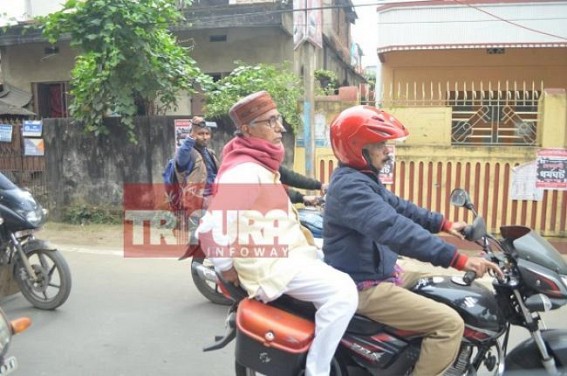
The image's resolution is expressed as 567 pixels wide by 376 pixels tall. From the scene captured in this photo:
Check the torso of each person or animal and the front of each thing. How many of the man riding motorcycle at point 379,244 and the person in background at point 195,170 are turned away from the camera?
0

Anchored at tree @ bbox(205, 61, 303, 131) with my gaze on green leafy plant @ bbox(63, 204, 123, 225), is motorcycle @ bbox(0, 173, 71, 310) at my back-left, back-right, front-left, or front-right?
front-left

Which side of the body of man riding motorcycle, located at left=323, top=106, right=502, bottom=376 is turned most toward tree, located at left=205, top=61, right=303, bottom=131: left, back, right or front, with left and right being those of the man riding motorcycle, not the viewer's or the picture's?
left

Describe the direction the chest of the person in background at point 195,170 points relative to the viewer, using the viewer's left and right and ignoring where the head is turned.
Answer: facing the viewer and to the right of the viewer

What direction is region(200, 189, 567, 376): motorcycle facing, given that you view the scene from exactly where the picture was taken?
facing to the right of the viewer

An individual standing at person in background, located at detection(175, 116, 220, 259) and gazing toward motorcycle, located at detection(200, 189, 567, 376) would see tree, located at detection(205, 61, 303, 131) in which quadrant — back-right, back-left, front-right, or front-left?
back-left

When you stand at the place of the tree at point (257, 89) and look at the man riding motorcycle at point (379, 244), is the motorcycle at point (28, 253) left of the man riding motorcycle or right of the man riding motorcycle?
right

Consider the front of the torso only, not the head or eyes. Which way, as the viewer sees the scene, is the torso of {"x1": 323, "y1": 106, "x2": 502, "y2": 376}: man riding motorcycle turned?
to the viewer's right

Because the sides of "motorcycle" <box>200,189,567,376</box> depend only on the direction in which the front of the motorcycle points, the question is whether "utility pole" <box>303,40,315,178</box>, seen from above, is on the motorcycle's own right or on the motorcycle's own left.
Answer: on the motorcycle's own left

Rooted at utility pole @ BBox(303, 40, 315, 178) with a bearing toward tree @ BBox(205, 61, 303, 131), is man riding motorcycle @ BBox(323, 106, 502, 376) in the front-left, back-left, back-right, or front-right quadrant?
back-left

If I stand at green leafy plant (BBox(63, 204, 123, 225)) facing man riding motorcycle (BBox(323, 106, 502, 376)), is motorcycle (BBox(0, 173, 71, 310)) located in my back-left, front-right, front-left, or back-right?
front-right

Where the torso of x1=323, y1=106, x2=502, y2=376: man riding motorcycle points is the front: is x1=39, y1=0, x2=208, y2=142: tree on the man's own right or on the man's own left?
on the man's own left

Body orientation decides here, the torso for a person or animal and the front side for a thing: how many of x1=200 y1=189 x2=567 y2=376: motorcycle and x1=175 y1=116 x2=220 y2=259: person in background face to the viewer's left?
0

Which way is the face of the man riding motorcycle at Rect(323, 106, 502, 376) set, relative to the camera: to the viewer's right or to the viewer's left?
to the viewer's right

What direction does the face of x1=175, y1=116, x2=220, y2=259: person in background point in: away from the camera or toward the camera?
toward the camera
